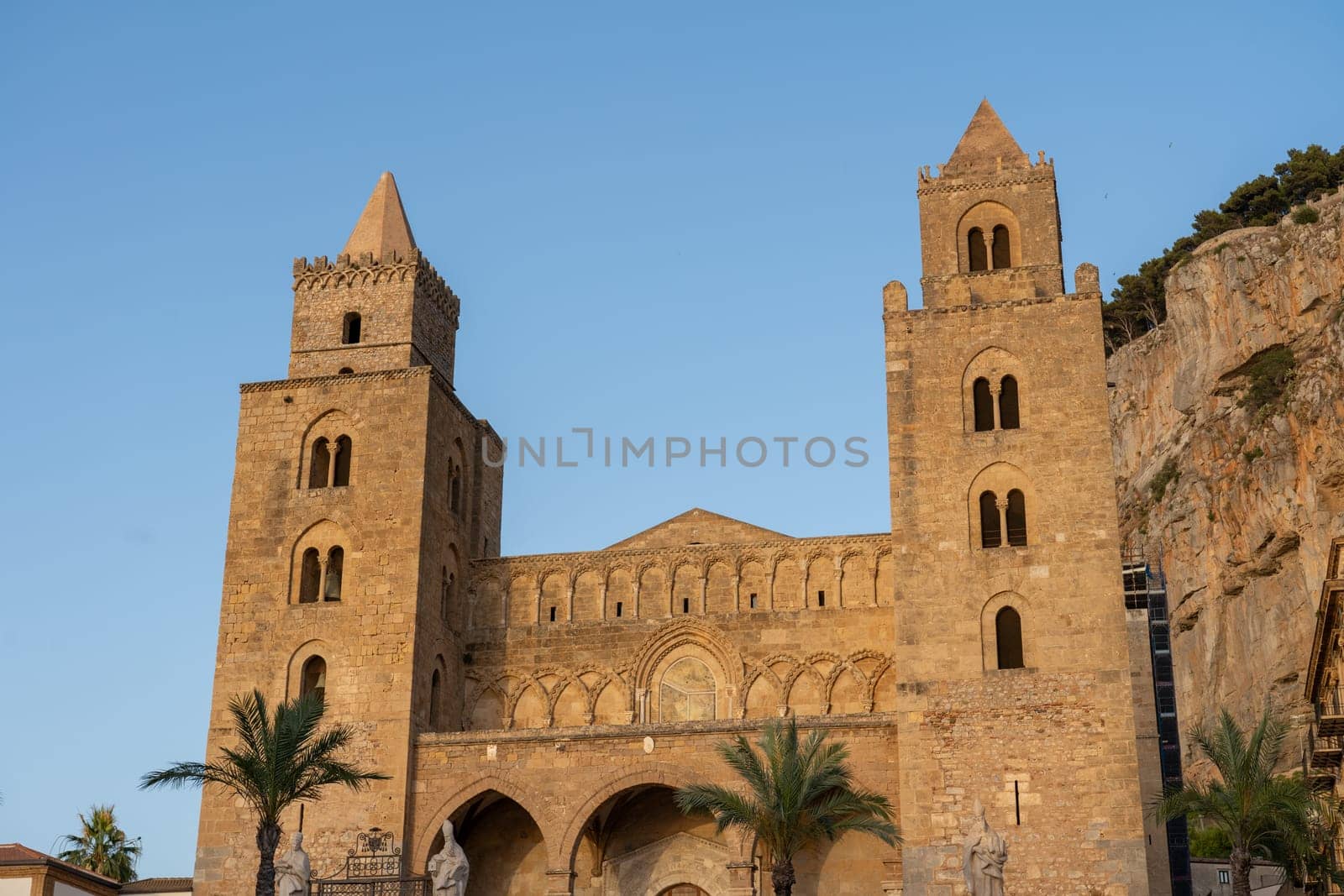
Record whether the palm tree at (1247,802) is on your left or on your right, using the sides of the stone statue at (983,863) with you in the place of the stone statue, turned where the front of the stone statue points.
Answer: on your left

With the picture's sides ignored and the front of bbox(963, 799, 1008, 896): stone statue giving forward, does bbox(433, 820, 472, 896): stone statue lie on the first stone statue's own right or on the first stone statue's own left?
on the first stone statue's own right

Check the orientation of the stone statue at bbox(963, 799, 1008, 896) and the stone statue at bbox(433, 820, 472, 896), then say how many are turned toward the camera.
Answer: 2

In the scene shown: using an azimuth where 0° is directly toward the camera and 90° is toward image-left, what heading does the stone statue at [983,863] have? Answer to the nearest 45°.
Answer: approximately 0°

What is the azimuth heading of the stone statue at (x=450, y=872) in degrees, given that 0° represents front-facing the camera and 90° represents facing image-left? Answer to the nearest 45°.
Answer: approximately 0°

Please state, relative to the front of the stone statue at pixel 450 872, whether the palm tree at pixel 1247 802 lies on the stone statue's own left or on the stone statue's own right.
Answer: on the stone statue's own left

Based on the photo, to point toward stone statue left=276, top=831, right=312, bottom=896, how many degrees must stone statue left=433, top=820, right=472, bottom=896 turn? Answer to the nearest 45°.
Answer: approximately 90° to its right
